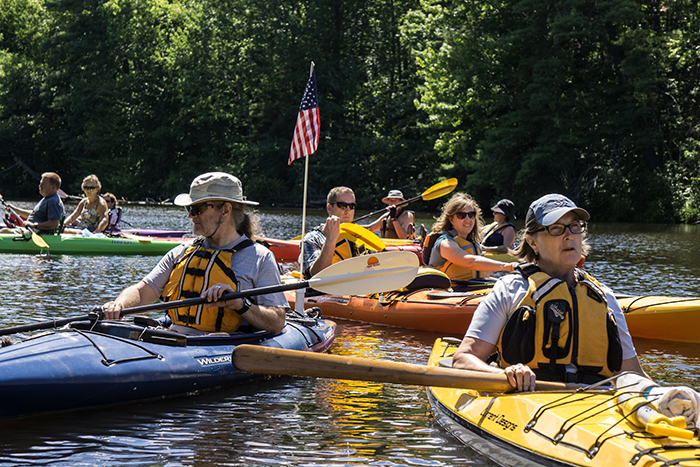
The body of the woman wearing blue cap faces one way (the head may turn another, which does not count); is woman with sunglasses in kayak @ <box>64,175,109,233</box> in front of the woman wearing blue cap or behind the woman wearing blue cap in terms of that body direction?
behind

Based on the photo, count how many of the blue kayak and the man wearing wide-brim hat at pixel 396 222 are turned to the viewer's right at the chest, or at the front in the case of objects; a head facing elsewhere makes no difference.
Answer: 0

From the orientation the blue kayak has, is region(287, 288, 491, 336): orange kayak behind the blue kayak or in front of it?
behind

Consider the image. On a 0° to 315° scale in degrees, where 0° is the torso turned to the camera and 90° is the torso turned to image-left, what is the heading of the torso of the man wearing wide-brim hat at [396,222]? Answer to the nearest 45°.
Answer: approximately 0°

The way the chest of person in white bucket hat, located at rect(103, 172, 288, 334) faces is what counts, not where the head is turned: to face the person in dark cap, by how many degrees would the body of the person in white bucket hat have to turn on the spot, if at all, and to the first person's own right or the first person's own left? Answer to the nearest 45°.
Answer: approximately 180°

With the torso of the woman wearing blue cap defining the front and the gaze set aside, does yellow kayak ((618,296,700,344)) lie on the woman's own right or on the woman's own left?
on the woman's own left

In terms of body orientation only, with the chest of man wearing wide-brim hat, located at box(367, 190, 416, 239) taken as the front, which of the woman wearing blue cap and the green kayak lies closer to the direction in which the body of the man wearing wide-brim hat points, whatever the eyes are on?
the woman wearing blue cap
